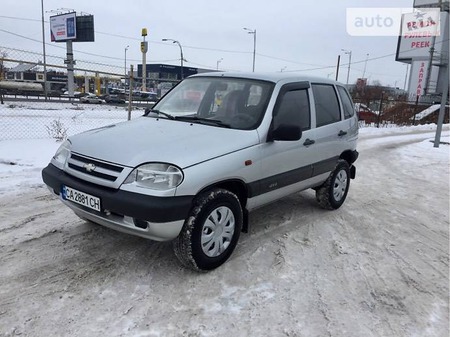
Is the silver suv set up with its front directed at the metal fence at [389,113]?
no

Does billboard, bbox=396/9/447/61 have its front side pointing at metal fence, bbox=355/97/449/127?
yes

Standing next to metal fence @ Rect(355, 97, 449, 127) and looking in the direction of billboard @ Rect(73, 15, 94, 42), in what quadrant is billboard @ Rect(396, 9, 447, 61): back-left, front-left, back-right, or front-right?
front-right

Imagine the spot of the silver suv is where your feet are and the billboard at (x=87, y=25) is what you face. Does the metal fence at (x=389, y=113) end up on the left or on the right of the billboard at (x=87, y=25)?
right

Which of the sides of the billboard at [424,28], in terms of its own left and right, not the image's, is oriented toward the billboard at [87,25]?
right

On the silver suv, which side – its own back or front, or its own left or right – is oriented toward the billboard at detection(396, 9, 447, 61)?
back

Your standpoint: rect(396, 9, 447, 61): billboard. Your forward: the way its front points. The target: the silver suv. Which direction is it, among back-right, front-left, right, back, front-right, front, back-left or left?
front

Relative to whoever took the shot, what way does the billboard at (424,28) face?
facing the viewer

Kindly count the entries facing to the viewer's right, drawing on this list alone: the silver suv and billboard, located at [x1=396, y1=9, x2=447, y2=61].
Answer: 0

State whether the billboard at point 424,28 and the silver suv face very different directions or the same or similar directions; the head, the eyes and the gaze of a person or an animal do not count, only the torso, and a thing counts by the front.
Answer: same or similar directions

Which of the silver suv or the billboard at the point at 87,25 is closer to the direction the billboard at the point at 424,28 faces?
the silver suv

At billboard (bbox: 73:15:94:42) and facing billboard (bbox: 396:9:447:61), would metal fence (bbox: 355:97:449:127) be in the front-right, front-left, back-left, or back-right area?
front-right

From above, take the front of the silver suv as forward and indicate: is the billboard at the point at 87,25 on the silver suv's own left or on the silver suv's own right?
on the silver suv's own right
